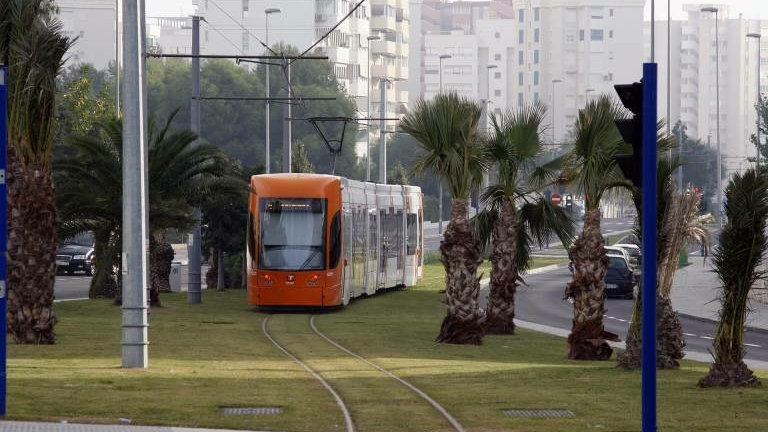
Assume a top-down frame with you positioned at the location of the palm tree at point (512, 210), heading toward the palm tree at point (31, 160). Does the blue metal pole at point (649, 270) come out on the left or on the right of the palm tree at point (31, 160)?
left

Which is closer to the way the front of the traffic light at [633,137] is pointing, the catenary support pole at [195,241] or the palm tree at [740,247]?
the catenary support pole

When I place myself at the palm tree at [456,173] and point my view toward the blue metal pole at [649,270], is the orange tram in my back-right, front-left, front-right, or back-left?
back-right

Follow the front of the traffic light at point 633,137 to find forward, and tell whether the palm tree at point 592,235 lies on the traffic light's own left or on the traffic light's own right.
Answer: on the traffic light's own right
